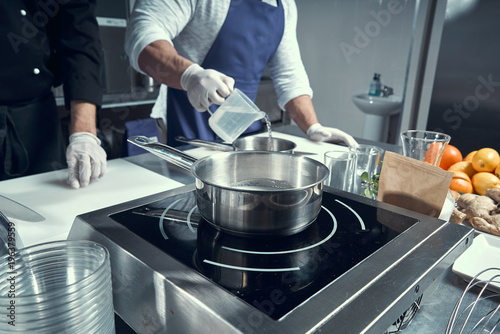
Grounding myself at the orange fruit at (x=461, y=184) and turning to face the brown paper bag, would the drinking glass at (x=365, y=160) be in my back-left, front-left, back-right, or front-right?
front-right

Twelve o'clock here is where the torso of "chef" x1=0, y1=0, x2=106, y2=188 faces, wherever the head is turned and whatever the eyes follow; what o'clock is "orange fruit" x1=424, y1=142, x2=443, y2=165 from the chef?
The orange fruit is roughly at 11 o'clock from the chef.

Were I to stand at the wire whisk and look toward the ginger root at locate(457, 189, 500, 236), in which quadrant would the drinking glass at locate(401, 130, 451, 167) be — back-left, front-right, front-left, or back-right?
front-left

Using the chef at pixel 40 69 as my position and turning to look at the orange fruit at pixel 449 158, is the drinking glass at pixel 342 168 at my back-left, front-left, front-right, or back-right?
front-right

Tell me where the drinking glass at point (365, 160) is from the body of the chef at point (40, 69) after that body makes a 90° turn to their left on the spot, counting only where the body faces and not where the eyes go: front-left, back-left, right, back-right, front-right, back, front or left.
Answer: front-right

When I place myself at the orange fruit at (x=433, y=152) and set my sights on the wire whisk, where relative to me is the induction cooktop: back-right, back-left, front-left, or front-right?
front-right

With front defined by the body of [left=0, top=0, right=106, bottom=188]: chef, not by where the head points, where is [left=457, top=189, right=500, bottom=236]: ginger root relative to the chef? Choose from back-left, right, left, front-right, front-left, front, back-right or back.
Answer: front-left

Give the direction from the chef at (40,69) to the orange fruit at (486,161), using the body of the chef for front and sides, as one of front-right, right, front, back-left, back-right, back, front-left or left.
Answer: front-left

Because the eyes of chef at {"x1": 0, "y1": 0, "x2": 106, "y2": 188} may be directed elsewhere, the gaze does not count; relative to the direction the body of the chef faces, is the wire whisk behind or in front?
in front

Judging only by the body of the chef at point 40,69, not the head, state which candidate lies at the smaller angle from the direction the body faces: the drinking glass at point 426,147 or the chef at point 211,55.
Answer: the drinking glass

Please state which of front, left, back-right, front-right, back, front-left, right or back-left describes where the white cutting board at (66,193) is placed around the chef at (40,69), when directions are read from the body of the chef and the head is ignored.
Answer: front
